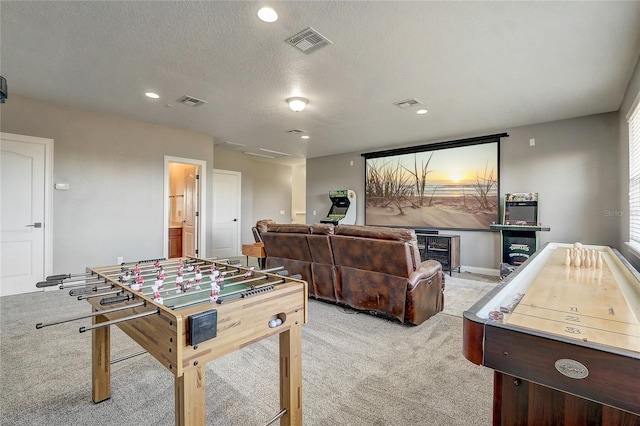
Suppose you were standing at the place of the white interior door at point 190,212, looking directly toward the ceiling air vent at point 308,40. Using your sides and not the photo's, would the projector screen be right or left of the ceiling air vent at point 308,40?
left

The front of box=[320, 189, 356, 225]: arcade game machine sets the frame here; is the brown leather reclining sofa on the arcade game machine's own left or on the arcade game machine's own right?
on the arcade game machine's own left

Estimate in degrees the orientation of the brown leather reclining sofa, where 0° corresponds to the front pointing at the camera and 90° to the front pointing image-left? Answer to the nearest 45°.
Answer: approximately 225°

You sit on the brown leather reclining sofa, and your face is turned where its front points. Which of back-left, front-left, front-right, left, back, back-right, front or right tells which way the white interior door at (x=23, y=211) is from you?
back-left

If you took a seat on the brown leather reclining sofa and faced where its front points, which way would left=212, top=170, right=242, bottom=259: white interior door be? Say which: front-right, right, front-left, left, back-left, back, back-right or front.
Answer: left

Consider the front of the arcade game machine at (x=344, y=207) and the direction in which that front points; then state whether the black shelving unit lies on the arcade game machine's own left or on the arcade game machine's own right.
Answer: on the arcade game machine's own left

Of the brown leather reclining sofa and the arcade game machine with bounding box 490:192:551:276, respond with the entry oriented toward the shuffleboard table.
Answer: the arcade game machine

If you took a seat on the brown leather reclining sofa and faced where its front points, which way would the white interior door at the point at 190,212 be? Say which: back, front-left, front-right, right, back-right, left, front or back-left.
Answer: left

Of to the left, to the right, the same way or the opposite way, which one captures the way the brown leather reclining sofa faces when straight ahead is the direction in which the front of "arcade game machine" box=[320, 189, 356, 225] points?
the opposite way

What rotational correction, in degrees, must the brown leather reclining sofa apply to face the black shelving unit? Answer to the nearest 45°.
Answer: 0° — it already faces it

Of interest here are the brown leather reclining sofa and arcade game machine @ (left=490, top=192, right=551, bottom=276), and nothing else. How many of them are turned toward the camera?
1

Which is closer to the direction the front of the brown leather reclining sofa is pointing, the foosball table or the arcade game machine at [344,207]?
the arcade game machine

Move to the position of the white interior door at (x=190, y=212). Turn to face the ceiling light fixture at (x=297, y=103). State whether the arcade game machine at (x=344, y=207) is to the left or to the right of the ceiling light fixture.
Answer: left

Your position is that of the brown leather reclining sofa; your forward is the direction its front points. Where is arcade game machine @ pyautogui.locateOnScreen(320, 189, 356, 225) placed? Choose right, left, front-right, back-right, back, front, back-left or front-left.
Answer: front-left
